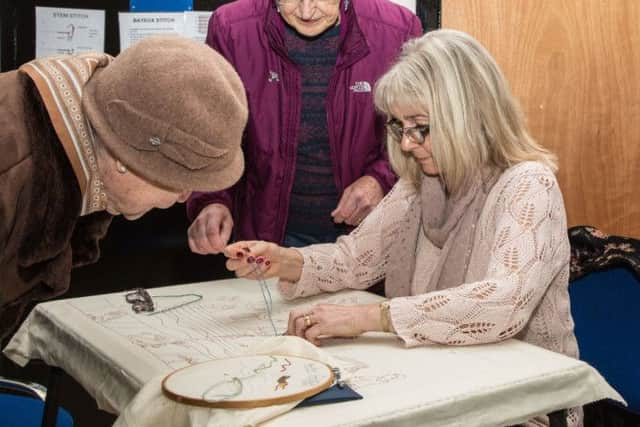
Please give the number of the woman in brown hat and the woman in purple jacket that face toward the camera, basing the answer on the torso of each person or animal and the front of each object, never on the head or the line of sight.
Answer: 1

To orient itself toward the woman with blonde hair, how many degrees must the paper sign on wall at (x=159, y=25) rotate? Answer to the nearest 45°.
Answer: approximately 45° to its left

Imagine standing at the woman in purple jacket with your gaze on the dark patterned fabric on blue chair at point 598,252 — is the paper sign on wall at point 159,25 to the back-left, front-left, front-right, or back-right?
back-left

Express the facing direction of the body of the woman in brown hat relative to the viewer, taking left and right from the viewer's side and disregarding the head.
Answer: facing to the right of the viewer

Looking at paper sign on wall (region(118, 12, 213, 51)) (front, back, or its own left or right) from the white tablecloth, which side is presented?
front

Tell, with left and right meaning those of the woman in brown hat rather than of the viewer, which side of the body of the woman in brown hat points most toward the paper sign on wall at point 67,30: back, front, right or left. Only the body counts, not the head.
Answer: left

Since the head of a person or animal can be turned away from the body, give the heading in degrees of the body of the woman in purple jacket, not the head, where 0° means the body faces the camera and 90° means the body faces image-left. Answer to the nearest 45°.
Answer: approximately 0°

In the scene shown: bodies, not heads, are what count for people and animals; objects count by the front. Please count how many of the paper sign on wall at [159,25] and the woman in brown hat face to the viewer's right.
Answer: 1

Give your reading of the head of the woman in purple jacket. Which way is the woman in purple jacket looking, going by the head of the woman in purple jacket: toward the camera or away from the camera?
toward the camera

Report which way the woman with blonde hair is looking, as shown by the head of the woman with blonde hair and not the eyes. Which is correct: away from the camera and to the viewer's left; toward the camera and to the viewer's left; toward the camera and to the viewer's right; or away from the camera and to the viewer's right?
toward the camera and to the viewer's left

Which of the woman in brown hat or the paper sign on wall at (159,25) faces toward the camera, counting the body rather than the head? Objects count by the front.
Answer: the paper sign on wall

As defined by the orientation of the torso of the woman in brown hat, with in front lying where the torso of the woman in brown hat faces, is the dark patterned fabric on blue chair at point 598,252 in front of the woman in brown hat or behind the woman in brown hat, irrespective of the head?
in front

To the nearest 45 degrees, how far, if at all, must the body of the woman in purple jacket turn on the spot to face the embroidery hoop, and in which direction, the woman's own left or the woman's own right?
0° — they already face it

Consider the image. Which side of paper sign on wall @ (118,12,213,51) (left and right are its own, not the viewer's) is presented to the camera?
front
